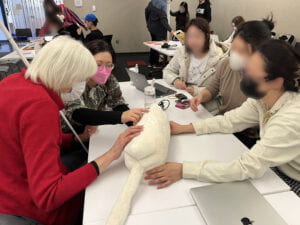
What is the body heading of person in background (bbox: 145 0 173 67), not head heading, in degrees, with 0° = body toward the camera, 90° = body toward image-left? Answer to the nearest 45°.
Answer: approximately 180°

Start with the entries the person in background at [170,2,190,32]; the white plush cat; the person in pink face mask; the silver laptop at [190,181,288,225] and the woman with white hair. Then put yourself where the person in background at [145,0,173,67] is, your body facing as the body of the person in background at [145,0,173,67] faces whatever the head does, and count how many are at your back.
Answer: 4

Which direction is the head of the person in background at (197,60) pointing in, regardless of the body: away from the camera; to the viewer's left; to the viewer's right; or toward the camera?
toward the camera

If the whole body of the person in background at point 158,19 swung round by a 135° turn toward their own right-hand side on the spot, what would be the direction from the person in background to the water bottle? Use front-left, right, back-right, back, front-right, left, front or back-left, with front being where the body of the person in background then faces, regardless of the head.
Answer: front-right

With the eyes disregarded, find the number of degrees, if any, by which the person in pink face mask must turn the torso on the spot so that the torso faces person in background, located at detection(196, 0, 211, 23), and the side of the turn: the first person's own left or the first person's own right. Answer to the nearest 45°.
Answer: approximately 90° to the first person's own left

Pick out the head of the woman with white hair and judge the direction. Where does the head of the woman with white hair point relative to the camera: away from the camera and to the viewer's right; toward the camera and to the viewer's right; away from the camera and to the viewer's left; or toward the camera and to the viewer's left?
away from the camera and to the viewer's right

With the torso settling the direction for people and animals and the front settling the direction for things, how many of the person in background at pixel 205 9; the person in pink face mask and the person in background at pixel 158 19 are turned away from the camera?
1

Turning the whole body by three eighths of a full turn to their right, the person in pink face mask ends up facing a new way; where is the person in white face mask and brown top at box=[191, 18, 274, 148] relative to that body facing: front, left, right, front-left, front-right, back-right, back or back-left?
back

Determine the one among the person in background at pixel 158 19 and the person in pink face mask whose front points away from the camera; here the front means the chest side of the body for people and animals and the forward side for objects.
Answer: the person in background

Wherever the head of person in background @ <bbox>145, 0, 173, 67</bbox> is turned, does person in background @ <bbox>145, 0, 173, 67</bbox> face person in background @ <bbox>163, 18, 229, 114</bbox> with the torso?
no

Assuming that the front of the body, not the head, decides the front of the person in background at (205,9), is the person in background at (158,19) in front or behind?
in front

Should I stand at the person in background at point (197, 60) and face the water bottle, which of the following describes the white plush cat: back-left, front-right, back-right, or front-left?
front-left

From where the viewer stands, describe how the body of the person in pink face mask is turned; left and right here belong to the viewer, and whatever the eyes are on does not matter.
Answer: facing the viewer and to the right of the viewer

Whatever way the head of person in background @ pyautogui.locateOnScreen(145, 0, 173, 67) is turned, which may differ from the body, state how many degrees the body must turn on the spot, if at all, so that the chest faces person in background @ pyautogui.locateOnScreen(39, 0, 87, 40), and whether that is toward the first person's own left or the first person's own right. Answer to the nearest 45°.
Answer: approximately 135° to the first person's own left

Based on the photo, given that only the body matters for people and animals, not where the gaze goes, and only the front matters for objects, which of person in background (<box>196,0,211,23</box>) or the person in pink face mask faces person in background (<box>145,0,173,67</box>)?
person in background (<box>196,0,211,23</box>)

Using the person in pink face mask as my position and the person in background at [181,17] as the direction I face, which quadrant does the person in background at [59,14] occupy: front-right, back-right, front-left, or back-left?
front-left

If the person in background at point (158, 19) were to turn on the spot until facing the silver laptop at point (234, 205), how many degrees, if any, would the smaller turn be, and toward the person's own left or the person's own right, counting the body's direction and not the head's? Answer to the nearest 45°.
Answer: approximately 180°
